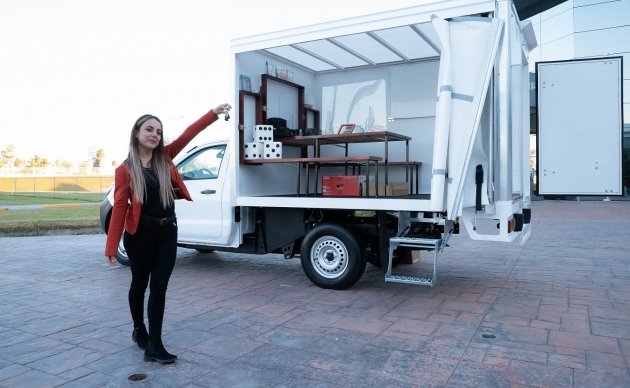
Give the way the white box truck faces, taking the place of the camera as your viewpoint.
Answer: facing away from the viewer and to the left of the viewer

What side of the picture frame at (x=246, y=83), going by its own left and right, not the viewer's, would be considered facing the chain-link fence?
back

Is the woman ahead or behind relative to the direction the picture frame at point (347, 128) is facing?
ahead

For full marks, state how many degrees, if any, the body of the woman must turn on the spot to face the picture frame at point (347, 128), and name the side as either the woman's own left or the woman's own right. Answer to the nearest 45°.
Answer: approximately 90° to the woman's own left

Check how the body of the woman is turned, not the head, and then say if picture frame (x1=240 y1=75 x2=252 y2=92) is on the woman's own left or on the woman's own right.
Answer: on the woman's own left

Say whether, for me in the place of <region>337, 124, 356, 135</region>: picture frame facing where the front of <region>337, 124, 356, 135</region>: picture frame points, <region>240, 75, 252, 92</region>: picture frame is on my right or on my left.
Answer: on my right

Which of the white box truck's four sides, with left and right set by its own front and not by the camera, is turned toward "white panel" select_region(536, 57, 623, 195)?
back

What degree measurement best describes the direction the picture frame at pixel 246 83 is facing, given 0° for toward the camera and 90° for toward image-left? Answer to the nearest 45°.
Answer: approximately 315°

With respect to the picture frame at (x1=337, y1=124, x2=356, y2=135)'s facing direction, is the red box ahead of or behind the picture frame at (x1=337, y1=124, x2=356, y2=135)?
ahead

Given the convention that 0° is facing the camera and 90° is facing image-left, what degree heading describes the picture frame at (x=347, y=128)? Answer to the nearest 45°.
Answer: approximately 0°
